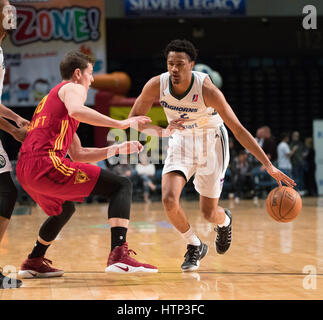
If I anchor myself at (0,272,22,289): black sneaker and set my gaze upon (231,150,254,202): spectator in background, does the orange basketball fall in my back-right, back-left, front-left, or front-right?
front-right

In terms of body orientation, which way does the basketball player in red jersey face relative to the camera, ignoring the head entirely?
to the viewer's right

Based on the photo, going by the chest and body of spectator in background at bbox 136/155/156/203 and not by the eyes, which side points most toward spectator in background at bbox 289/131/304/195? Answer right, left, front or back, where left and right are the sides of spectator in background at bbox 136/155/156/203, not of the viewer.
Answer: left

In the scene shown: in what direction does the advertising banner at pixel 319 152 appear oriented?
toward the camera

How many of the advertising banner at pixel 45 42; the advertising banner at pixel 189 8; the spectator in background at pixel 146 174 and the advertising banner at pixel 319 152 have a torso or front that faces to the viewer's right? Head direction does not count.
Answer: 0

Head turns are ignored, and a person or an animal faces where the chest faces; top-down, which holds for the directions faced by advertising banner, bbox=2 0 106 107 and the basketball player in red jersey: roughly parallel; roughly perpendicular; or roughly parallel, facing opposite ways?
roughly perpendicular

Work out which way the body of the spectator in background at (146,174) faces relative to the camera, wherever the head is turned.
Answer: toward the camera

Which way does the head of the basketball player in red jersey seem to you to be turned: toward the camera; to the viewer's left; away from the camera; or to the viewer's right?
to the viewer's right

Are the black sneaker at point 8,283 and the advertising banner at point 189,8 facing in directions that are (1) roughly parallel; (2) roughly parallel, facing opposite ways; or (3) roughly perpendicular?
roughly perpendicular

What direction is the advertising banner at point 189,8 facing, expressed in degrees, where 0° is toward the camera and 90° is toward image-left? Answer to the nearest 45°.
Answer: approximately 0°

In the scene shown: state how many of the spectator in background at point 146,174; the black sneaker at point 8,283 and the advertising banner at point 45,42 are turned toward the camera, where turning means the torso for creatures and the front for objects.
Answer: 2

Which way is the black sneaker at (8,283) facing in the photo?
to the viewer's right
